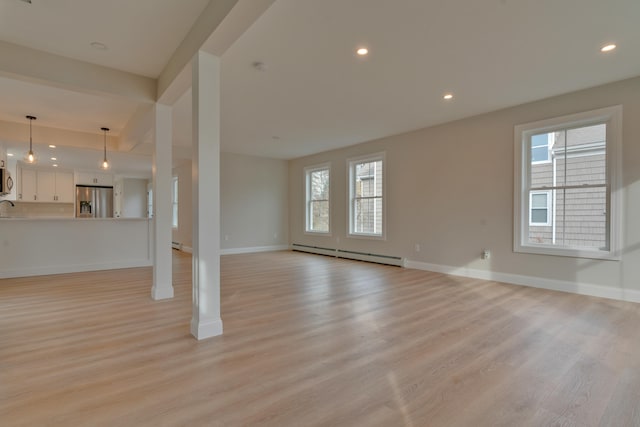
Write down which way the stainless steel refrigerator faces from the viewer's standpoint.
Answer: facing the viewer

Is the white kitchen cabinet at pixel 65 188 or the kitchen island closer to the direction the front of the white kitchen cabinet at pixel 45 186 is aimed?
the kitchen island

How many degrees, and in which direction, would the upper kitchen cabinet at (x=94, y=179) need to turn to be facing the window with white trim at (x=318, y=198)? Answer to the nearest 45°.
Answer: approximately 45° to its left

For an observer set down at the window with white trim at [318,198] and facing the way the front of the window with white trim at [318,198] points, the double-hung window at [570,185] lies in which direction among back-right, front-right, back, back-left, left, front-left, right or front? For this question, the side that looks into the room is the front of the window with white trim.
left

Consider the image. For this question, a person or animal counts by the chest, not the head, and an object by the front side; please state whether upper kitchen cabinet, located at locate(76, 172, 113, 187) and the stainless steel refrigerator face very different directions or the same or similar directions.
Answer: same or similar directions

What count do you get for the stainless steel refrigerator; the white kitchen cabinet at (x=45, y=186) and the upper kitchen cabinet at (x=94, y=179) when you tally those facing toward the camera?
3

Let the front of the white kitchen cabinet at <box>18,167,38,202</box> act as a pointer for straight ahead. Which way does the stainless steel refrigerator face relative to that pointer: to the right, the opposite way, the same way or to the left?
the same way

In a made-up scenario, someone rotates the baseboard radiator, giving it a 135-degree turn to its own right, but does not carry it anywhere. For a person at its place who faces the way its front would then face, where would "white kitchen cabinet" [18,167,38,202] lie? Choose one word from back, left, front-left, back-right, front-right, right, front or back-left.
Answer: left

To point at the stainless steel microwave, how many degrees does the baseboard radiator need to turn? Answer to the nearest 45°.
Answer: approximately 45° to its right

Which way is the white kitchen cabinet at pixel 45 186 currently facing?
toward the camera

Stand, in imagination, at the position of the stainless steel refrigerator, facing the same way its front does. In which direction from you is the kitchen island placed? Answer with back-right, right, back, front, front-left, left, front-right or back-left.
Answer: front

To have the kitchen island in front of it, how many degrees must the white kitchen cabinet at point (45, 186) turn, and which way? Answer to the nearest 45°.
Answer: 0° — it already faces it

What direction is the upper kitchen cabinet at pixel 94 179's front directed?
toward the camera

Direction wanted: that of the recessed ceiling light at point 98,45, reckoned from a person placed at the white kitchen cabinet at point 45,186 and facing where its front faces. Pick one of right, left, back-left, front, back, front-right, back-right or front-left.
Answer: front

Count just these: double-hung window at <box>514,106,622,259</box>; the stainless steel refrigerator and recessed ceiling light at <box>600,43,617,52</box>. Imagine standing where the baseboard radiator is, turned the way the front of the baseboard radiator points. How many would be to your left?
2

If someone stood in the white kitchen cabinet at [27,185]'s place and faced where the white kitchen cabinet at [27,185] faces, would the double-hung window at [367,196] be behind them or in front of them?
in front
